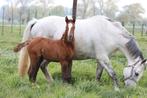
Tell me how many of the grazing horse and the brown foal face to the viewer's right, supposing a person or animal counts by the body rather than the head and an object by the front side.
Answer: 2

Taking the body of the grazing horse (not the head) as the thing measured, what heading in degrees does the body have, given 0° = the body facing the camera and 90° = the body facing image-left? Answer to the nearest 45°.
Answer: approximately 270°

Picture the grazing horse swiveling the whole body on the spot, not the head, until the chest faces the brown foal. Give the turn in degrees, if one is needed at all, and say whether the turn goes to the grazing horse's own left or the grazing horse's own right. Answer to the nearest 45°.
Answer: approximately 180°

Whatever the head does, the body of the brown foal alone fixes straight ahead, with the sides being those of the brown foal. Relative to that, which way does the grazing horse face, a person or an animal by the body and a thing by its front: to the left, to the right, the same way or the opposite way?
the same way

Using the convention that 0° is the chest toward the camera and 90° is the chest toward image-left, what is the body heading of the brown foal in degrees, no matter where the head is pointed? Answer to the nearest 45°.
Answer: approximately 270°
